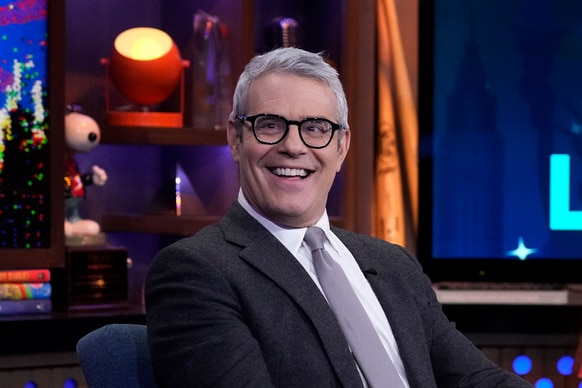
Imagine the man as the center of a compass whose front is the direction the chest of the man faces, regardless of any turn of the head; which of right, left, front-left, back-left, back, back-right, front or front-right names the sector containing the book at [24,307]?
back

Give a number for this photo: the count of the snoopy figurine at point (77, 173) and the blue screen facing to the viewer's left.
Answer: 0

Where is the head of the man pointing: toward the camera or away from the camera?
toward the camera

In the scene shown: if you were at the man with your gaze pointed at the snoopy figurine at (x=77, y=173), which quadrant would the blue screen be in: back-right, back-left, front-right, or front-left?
front-right

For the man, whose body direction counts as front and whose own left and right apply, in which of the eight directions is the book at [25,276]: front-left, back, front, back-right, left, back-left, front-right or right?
back

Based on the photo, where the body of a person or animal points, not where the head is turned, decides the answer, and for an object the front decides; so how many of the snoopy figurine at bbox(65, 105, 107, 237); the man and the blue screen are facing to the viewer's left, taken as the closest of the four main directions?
0

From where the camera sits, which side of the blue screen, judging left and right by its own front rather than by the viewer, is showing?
front

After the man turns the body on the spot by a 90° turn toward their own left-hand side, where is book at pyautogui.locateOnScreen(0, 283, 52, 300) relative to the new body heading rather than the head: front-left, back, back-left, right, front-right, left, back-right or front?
left

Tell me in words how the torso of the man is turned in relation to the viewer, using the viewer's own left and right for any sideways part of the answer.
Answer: facing the viewer and to the right of the viewer

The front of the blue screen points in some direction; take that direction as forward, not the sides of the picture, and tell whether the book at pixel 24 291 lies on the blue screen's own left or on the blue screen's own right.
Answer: on the blue screen's own right

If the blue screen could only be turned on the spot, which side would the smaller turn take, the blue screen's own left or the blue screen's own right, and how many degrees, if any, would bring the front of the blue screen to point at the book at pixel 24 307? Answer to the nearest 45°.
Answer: approximately 45° to the blue screen's own right

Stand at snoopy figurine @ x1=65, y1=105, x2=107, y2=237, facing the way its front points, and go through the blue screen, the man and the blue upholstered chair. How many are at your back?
0

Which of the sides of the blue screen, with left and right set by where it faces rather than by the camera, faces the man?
front
